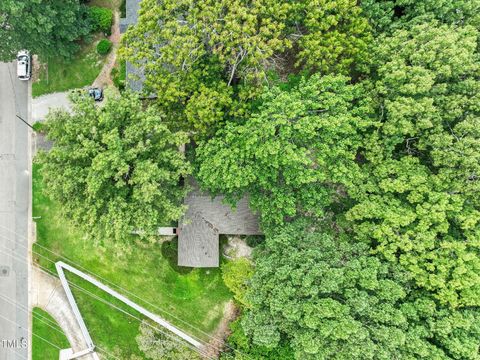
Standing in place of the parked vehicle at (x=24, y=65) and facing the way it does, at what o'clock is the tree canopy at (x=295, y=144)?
The tree canopy is roughly at 5 o'clock from the parked vehicle.

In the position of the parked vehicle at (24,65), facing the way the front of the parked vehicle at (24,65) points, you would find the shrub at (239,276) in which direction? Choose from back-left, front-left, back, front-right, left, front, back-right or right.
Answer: back-right

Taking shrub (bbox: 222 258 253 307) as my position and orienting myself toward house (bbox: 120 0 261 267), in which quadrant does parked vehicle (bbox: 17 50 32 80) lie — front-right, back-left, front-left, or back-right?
front-left

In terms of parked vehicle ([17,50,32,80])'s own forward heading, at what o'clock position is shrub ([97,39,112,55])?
The shrub is roughly at 4 o'clock from the parked vehicle.

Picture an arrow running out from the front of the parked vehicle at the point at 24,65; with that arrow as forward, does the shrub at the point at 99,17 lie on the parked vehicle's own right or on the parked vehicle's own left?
on the parked vehicle's own right

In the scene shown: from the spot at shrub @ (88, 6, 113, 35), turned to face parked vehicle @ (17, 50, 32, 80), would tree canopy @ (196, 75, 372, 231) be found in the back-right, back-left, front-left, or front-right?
back-left

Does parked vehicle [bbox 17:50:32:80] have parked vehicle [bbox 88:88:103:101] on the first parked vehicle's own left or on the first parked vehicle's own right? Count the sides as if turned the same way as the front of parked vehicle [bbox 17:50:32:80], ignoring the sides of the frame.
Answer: on the first parked vehicle's own right

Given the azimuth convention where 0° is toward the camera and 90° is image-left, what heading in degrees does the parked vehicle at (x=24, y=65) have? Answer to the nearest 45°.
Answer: approximately 180°

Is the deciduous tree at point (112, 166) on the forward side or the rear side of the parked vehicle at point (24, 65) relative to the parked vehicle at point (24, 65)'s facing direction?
on the rear side
